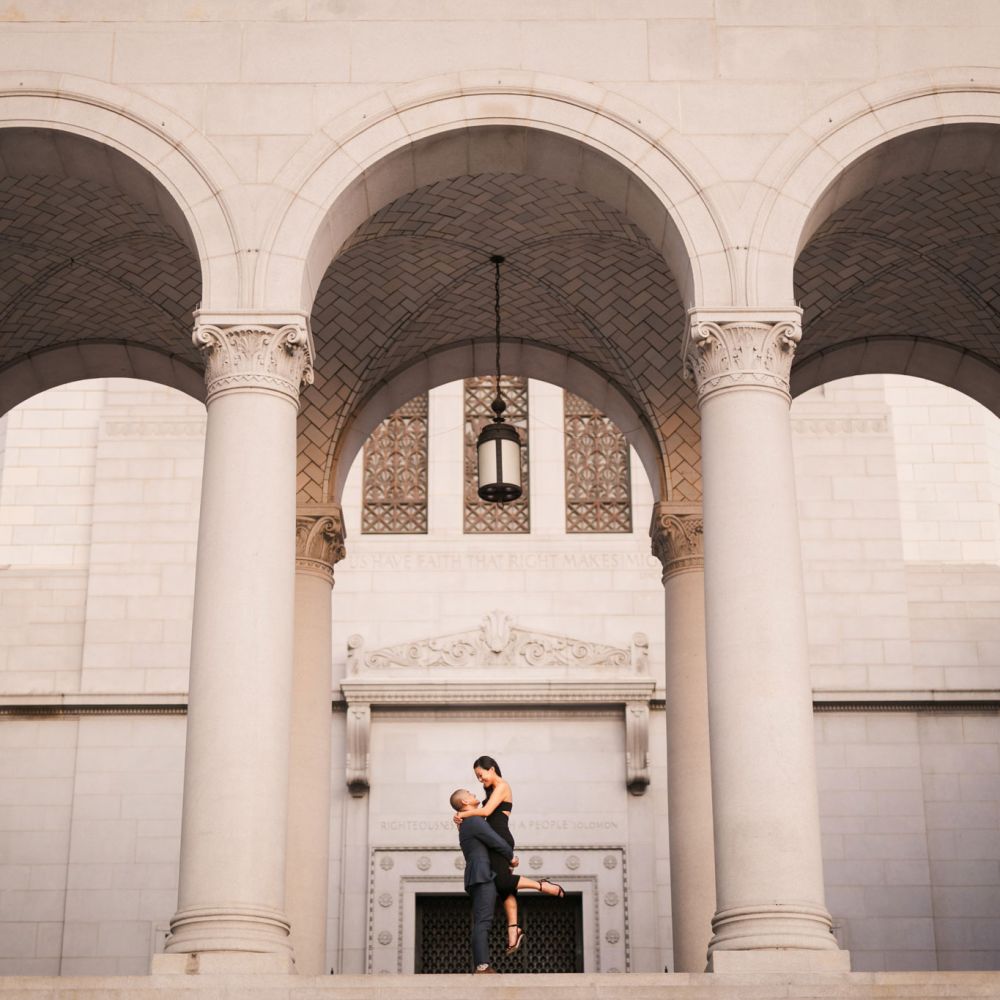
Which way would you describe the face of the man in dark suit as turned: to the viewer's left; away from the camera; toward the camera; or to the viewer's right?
to the viewer's right

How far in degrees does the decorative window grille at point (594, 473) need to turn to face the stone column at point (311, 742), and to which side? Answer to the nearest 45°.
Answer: approximately 45° to its right

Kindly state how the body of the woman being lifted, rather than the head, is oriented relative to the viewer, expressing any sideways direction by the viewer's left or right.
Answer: facing to the left of the viewer

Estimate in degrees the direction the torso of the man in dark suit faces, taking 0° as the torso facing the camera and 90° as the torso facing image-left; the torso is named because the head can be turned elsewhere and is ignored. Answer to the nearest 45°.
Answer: approximately 270°
